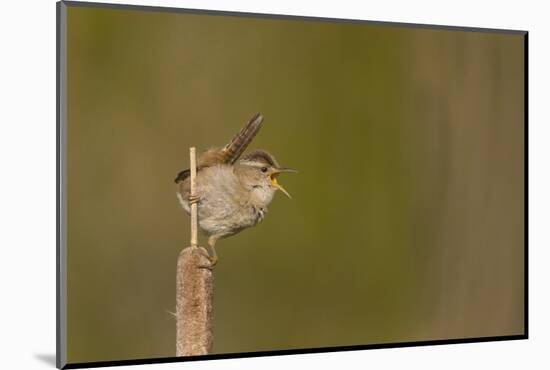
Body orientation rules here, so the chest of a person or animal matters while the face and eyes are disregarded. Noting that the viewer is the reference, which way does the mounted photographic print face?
facing the viewer and to the right of the viewer
